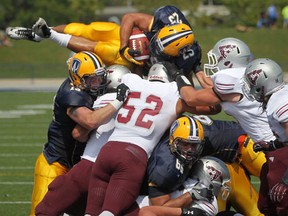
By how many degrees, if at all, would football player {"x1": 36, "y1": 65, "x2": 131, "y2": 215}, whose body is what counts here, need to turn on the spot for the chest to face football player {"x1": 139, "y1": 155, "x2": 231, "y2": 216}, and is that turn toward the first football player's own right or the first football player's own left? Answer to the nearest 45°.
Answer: approximately 45° to the first football player's own right

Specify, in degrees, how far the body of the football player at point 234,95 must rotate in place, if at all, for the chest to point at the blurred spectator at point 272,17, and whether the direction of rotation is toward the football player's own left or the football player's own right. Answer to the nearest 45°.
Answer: approximately 90° to the football player's own right

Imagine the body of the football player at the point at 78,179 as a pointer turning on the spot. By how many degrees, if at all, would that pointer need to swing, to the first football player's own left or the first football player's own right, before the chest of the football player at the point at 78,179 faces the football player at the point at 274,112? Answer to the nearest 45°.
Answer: approximately 45° to the first football player's own right

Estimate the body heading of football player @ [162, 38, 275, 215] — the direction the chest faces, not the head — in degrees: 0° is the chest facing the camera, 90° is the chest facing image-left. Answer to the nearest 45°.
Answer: approximately 90°

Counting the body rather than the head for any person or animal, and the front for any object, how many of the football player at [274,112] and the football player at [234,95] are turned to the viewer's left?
2

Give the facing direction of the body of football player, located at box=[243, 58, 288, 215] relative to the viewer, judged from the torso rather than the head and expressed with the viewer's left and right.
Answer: facing to the left of the viewer

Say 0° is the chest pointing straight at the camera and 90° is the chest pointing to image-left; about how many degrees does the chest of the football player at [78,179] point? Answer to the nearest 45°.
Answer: approximately 225°

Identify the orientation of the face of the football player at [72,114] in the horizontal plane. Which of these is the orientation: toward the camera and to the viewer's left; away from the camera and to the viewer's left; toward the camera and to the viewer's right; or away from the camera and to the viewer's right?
toward the camera and to the viewer's right

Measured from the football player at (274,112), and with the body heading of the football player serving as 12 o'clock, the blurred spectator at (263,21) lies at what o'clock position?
The blurred spectator is roughly at 3 o'clock from the football player.

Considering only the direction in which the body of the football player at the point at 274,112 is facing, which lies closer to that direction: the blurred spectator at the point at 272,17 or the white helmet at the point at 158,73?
the white helmet

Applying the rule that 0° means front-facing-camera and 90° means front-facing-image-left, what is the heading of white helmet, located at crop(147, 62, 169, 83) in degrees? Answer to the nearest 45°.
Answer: approximately 180°
